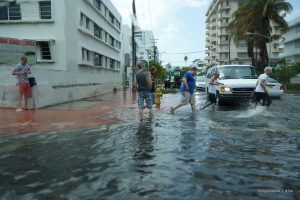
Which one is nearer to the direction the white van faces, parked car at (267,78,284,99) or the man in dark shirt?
the man in dark shirt

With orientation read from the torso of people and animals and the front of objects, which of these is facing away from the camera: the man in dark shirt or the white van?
the man in dark shirt

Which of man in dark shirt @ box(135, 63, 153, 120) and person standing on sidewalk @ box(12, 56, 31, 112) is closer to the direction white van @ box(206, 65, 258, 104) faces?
the man in dark shirt

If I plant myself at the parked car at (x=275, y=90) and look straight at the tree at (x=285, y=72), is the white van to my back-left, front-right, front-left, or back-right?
back-left

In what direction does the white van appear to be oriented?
toward the camera

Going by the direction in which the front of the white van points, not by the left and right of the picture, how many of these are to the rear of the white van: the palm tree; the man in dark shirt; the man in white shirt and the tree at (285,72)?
2

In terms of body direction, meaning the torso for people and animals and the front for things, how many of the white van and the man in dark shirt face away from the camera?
1

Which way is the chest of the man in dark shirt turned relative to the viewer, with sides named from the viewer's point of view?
facing away from the viewer

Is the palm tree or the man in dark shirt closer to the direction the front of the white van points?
the man in dark shirt

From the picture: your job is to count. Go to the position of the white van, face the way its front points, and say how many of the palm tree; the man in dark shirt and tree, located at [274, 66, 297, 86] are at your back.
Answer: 2

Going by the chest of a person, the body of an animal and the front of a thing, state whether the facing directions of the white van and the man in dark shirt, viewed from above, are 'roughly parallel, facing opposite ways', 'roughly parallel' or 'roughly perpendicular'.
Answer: roughly parallel, facing opposite ways

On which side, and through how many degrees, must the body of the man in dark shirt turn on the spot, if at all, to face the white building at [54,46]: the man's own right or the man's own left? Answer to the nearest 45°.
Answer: approximately 45° to the man's own left

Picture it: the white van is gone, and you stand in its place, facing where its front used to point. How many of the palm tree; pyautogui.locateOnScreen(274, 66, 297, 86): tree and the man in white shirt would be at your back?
2

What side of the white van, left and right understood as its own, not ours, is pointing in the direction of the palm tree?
back
